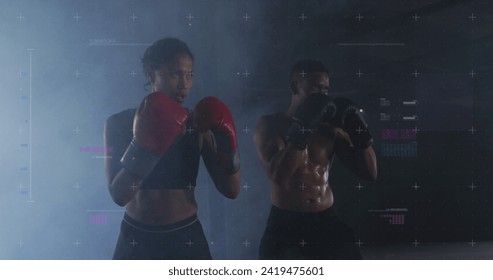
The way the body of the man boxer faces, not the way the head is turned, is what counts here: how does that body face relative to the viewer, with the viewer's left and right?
facing the viewer and to the right of the viewer
